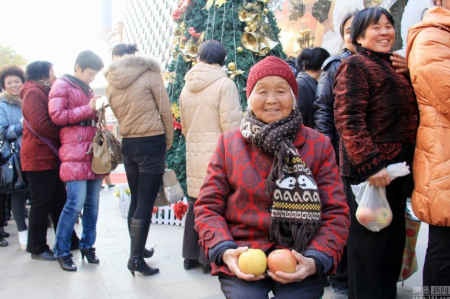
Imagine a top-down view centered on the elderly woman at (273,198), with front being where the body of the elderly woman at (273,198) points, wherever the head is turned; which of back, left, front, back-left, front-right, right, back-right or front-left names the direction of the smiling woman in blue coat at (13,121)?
back-right

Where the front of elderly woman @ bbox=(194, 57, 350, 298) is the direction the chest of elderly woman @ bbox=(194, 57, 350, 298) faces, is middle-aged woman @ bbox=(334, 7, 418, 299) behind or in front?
behind

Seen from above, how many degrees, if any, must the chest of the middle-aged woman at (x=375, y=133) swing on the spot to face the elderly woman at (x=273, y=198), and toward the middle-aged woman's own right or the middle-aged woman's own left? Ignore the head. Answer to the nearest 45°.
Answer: approximately 90° to the middle-aged woman's own right

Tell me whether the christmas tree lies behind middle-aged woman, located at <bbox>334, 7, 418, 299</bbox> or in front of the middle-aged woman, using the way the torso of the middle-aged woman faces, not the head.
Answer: behind

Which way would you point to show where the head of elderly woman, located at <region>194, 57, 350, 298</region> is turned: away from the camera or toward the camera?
toward the camera

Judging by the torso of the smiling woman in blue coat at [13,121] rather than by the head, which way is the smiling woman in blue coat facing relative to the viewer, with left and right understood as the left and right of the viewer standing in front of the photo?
facing the viewer and to the right of the viewer

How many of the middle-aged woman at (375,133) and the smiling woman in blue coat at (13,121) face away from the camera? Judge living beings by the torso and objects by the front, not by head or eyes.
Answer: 0

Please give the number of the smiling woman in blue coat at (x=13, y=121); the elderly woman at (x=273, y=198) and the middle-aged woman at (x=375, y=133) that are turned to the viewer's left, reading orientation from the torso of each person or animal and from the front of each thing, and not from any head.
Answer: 0

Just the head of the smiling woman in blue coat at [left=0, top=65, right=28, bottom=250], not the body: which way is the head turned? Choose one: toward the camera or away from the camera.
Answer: toward the camera

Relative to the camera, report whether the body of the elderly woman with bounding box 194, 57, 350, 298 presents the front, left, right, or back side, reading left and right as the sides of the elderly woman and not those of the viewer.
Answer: front

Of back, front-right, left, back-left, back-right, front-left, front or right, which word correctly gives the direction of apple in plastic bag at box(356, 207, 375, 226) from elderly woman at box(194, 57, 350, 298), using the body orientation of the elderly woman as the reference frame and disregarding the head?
back-left
